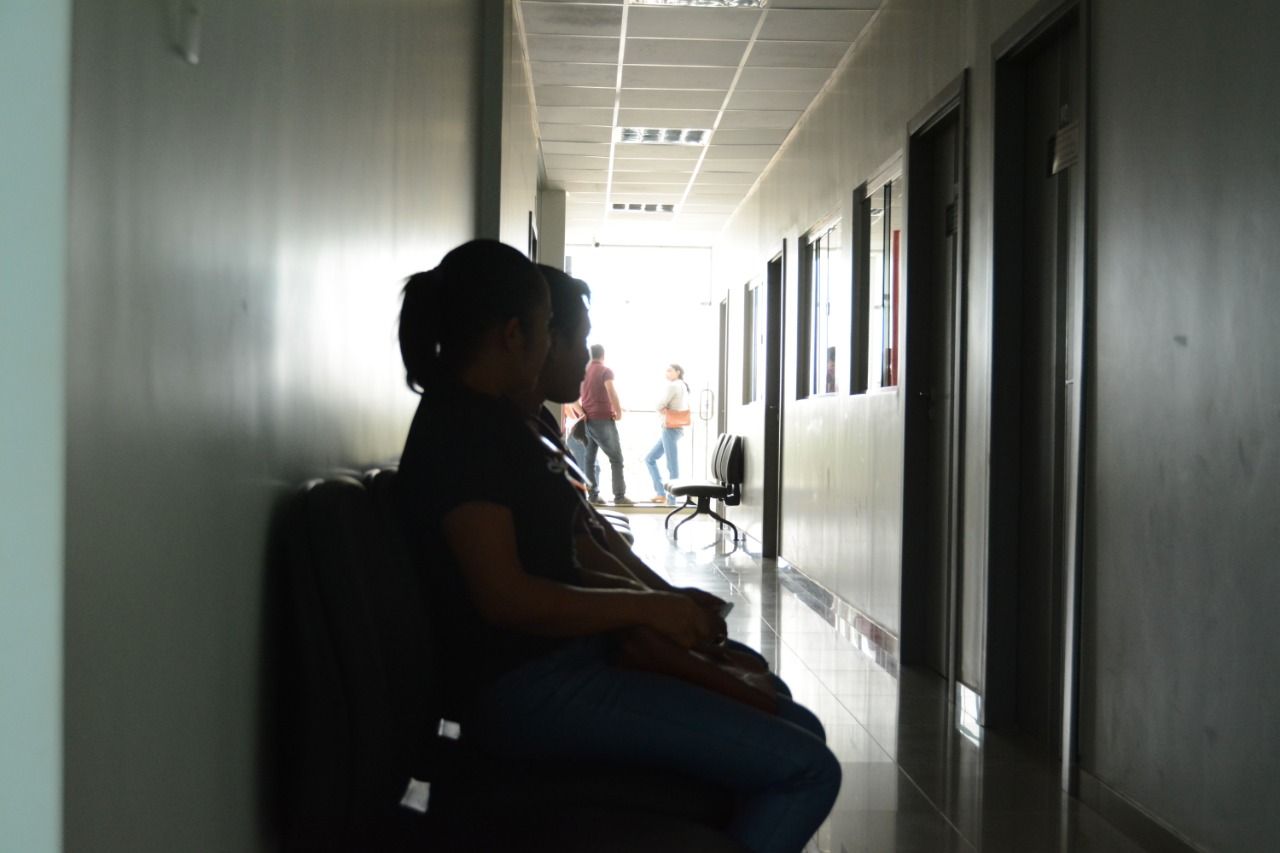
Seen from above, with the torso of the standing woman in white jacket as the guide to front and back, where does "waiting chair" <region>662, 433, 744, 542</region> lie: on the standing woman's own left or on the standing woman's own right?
on the standing woman's own left

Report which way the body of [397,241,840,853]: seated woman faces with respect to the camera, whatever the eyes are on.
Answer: to the viewer's right

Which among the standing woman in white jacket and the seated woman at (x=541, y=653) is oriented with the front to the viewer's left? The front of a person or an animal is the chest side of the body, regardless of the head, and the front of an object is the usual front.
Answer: the standing woman in white jacket

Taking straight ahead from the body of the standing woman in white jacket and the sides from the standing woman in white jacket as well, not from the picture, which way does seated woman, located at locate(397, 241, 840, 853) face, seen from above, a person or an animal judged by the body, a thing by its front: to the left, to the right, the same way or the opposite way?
the opposite way

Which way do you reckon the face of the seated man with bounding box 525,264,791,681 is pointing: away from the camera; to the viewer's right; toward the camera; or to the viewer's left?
to the viewer's right

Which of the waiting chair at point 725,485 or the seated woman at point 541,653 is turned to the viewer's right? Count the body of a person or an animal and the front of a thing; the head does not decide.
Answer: the seated woman

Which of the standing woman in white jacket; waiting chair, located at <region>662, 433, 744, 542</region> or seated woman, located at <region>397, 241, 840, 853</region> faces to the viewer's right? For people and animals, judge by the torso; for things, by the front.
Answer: the seated woman

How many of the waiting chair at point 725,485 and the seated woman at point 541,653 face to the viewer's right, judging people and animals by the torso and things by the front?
1

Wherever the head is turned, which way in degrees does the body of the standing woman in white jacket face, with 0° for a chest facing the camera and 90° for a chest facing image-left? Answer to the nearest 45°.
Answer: approximately 90°

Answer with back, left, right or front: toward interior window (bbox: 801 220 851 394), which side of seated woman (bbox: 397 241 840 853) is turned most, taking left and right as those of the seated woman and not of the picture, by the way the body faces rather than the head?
left

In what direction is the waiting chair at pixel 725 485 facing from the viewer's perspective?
to the viewer's left

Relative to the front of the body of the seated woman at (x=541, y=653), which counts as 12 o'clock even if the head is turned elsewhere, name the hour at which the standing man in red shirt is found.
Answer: The standing man in red shirt is roughly at 9 o'clock from the seated woman.

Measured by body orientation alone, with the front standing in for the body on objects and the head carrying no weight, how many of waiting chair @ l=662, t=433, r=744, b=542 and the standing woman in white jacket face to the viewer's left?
2

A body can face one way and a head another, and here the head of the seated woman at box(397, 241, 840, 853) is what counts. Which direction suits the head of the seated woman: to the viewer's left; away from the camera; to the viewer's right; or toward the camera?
to the viewer's right

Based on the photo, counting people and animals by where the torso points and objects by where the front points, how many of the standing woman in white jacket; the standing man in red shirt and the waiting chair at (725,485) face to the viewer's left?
2
